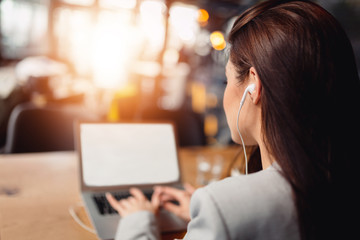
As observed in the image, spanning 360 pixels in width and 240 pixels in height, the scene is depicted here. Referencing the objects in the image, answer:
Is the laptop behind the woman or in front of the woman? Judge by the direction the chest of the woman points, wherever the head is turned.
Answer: in front

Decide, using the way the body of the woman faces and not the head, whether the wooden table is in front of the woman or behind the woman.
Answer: in front

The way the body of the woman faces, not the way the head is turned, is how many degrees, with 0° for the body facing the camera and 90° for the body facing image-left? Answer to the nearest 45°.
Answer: approximately 135°

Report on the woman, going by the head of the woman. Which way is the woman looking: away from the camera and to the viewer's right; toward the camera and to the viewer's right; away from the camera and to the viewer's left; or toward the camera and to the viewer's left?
away from the camera and to the viewer's left
